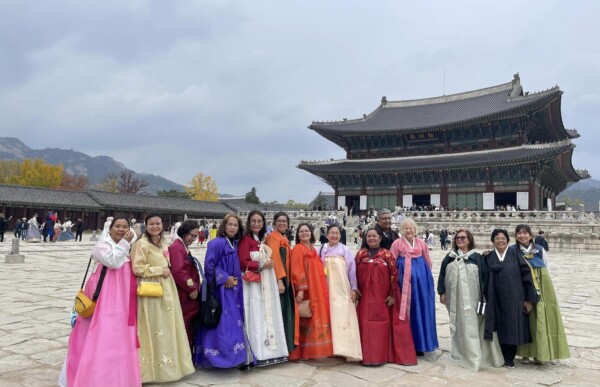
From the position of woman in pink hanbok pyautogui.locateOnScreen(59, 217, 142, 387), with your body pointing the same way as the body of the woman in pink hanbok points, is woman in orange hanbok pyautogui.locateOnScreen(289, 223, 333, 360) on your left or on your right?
on your left

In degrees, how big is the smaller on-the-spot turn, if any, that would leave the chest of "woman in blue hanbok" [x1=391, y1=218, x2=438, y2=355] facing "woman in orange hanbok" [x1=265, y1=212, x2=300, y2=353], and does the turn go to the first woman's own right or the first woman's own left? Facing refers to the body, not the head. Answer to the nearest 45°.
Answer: approximately 45° to the first woman's own right

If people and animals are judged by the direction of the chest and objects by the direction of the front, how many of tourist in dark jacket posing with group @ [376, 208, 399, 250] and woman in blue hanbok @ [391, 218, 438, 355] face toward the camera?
2

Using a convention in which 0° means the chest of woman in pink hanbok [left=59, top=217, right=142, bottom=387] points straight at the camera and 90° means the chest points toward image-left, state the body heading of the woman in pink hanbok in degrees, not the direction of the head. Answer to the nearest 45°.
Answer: approximately 315°

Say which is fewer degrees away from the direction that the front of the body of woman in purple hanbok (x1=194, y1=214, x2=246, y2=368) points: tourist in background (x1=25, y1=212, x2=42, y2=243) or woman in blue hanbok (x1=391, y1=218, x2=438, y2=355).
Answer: the woman in blue hanbok

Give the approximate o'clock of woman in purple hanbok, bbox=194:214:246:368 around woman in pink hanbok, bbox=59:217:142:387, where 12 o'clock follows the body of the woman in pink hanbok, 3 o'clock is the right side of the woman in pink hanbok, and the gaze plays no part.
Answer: The woman in purple hanbok is roughly at 10 o'clock from the woman in pink hanbok.

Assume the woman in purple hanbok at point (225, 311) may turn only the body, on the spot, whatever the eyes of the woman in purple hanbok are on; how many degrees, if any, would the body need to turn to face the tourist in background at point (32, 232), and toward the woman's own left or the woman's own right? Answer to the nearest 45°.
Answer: approximately 180°

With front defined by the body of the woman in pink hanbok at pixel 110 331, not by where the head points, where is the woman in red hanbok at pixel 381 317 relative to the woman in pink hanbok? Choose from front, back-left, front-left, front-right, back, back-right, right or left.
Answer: front-left
